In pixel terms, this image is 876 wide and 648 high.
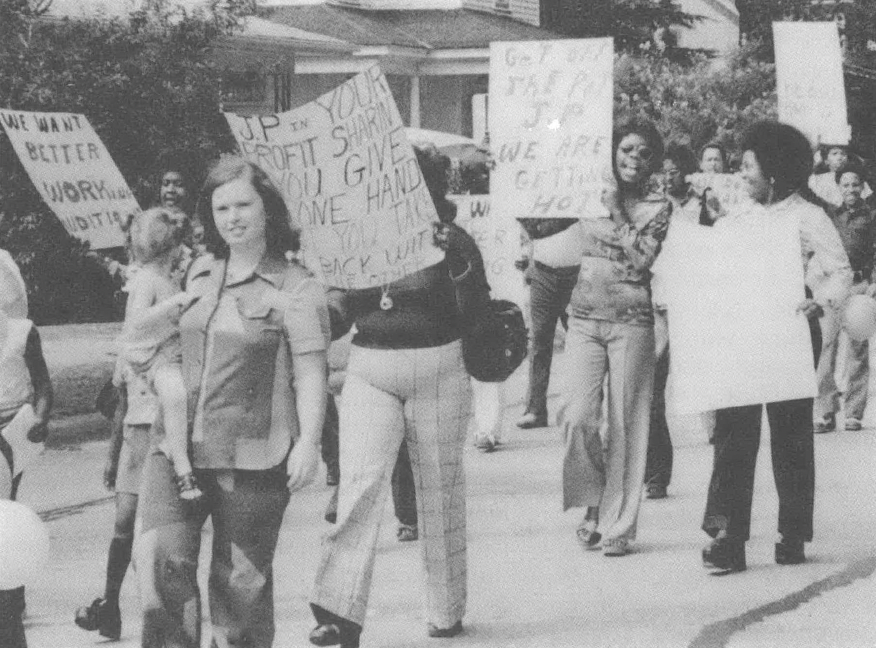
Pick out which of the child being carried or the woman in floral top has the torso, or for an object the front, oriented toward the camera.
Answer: the woman in floral top

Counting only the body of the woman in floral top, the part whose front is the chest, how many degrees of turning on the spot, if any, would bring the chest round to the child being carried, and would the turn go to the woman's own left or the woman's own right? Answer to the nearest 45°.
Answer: approximately 45° to the woman's own right

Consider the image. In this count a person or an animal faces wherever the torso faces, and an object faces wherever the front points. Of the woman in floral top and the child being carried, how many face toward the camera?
1

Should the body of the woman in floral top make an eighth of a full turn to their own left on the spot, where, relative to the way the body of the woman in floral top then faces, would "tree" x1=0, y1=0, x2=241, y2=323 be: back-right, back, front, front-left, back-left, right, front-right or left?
back

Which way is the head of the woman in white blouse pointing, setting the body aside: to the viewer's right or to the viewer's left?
to the viewer's left

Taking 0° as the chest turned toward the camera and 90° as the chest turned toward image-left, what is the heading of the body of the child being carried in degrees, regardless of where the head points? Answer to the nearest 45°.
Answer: approximately 270°

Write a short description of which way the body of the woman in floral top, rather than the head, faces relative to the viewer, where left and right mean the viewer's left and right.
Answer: facing the viewer

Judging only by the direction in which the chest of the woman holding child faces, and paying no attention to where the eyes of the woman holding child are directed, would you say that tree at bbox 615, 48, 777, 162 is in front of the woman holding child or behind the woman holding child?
behind

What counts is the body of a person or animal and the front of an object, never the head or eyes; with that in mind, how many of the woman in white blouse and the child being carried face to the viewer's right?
1

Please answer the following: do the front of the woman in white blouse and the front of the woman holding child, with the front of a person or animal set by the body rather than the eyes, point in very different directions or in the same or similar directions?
same or similar directions

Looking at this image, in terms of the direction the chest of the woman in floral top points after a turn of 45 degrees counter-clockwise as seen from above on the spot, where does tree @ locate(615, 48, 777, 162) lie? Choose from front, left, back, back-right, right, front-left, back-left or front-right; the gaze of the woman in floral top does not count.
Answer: back-left

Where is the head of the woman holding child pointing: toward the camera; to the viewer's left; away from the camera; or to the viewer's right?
toward the camera

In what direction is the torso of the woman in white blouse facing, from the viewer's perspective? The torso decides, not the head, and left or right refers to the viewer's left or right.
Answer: facing the viewer and to the left of the viewer
